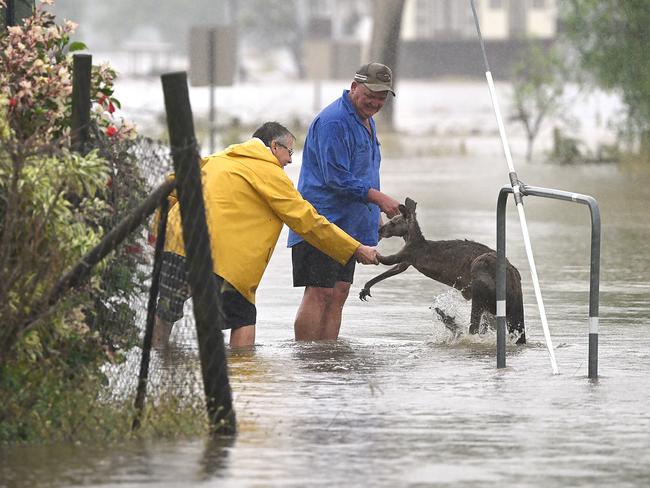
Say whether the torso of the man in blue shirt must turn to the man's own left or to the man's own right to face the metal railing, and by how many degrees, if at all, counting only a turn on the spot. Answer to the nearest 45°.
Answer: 0° — they already face it

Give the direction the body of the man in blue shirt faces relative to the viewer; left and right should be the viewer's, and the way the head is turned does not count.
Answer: facing the viewer and to the right of the viewer

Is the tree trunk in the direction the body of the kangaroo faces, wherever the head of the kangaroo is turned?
no

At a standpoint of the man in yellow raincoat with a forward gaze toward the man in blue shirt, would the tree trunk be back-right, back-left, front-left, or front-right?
front-left

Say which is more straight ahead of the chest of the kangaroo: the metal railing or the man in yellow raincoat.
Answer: the man in yellow raincoat

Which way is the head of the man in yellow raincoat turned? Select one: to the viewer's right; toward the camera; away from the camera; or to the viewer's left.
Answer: to the viewer's right

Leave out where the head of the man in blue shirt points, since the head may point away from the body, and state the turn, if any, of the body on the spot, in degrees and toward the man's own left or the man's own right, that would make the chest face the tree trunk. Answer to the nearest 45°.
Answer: approximately 135° to the man's own left

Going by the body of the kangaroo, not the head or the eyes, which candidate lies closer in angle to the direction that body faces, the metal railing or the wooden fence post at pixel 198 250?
the wooden fence post

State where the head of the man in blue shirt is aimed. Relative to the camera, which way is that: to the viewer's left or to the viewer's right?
to the viewer's right

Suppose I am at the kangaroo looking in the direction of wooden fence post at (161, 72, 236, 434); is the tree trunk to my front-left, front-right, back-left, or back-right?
back-right

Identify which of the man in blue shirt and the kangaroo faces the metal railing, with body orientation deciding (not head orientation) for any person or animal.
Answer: the man in blue shirt

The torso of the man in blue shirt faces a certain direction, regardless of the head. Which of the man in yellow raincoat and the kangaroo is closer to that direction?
the kangaroo

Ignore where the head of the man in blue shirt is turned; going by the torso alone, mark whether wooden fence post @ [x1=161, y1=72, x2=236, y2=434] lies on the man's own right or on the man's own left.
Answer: on the man's own right

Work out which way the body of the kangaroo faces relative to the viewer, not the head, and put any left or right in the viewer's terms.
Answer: facing to the left of the viewer

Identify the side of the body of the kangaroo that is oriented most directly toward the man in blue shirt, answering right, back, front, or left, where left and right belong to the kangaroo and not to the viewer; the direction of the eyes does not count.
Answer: front

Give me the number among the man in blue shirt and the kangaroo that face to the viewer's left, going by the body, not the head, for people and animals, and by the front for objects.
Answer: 1
